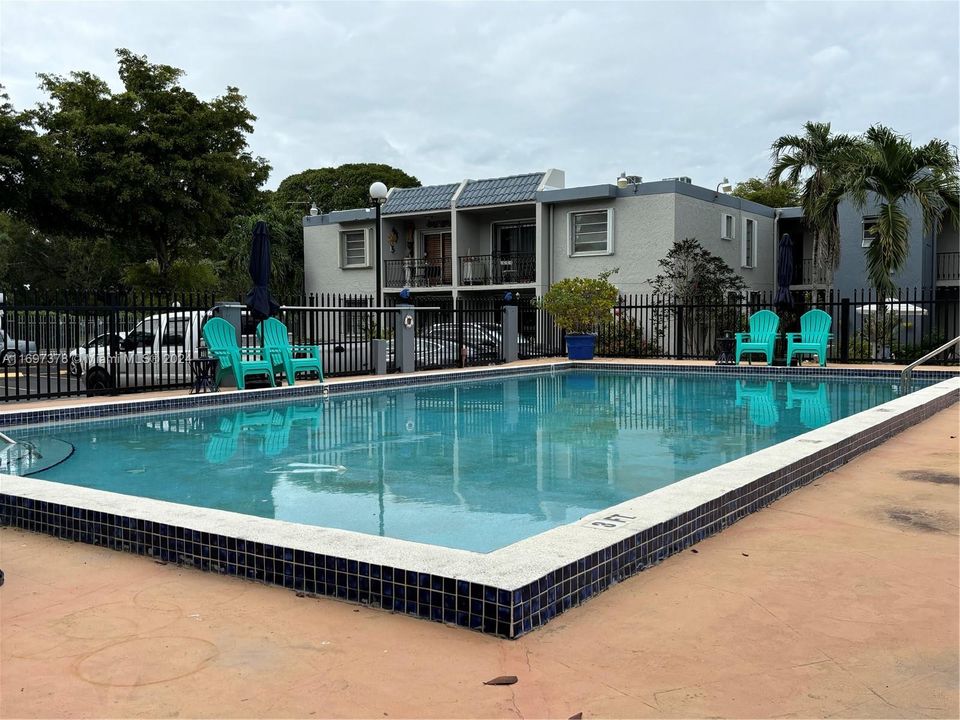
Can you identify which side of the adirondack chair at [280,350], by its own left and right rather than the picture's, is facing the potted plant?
left

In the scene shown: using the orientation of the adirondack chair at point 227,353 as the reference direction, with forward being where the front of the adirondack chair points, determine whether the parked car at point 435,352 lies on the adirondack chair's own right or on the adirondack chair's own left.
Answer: on the adirondack chair's own left

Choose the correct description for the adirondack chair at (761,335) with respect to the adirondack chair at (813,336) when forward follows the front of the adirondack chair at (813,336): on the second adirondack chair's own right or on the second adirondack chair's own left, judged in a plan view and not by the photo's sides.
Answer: on the second adirondack chair's own right

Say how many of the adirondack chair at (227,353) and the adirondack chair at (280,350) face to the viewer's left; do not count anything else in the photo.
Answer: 0

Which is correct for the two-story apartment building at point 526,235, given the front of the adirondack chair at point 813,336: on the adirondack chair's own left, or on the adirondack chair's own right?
on the adirondack chair's own right

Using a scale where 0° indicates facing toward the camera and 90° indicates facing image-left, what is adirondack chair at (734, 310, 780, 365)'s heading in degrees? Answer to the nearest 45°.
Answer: approximately 45°

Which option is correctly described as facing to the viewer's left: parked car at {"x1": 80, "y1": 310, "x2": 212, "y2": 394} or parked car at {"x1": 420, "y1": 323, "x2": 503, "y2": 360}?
parked car at {"x1": 80, "y1": 310, "x2": 212, "y2": 394}

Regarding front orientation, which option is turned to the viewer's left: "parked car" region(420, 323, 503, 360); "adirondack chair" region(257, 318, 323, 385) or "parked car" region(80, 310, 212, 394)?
"parked car" region(80, 310, 212, 394)

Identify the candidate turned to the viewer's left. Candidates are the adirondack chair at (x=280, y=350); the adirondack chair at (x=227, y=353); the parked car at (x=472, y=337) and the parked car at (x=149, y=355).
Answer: the parked car at (x=149, y=355)

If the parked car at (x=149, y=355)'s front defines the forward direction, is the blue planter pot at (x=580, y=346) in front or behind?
behind
